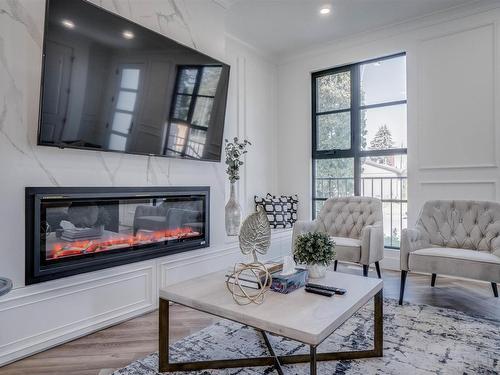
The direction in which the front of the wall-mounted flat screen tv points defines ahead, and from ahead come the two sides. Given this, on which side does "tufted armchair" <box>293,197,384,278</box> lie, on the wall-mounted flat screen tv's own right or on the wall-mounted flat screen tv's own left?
on the wall-mounted flat screen tv's own left

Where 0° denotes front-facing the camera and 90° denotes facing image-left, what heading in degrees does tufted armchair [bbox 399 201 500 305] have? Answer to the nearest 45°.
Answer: approximately 45°

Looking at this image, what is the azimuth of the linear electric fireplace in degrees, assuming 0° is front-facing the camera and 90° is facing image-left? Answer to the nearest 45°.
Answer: approximately 315°

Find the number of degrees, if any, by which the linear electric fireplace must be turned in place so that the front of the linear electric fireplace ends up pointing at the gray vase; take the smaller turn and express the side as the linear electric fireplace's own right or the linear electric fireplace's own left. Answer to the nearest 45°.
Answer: approximately 90° to the linear electric fireplace's own left

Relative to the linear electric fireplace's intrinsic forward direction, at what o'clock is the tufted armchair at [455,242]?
The tufted armchair is roughly at 11 o'clock from the linear electric fireplace.

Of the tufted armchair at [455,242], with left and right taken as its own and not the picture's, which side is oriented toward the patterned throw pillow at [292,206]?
right
